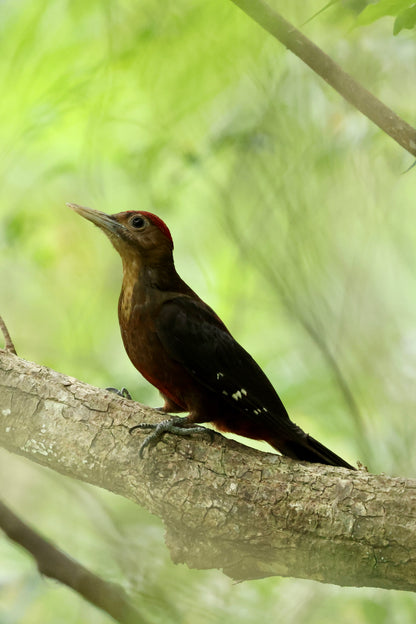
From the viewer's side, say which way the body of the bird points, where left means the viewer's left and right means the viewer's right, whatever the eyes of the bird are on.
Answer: facing to the left of the viewer
